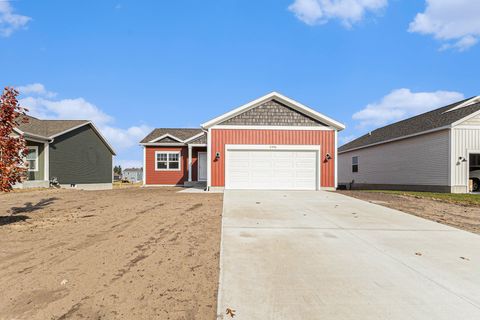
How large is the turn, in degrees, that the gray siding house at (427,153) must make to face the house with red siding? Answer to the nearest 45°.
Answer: approximately 90° to its right

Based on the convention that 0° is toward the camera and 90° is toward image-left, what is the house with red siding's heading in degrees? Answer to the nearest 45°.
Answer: approximately 0°

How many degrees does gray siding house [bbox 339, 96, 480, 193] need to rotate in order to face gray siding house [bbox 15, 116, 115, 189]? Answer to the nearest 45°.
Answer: approximately 135° to its right

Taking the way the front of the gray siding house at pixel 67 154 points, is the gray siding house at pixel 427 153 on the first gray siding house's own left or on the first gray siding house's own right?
on the first gray siding house's own left

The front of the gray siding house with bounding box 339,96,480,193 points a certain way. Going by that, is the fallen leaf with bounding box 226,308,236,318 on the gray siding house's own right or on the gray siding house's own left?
on the gray siding house's own right

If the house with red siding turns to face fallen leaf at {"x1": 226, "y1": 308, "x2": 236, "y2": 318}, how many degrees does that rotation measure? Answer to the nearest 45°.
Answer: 0° — it already faces it

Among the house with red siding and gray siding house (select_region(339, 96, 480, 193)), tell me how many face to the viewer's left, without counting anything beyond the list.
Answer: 0

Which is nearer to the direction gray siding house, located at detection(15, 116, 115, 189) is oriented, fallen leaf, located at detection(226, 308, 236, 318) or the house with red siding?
the fallen leaf

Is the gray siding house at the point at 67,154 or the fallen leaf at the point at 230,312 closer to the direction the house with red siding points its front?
the fallen leaf

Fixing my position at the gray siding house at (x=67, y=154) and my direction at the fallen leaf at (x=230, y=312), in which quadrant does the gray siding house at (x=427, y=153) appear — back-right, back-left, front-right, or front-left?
front-left

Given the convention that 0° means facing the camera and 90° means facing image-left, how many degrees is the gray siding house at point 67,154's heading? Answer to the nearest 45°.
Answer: approximately 45°

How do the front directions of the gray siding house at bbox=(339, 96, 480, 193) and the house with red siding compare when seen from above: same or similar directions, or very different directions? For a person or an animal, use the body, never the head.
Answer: same or similar directions

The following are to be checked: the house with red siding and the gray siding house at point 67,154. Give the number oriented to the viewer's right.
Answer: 0

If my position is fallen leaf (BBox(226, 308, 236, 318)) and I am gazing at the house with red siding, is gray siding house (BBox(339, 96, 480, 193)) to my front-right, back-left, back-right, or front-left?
front-right
